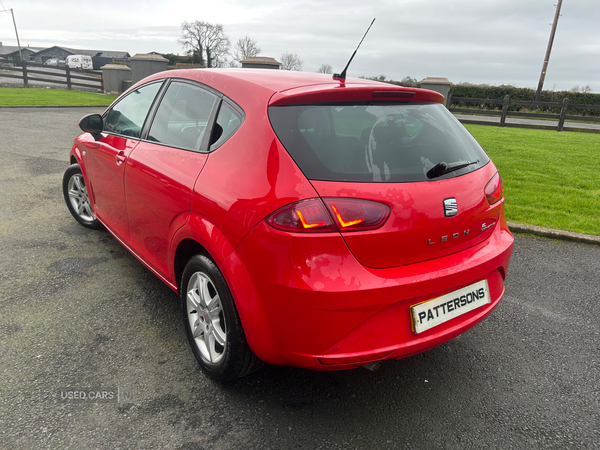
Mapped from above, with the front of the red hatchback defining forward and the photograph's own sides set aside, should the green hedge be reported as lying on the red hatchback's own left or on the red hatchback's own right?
on the red hatchback's own right

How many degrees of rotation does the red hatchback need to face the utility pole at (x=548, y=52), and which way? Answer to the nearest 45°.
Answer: approximately 90° to its right

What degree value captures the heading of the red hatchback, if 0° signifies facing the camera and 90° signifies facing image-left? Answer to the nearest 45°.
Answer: approximately 135°
